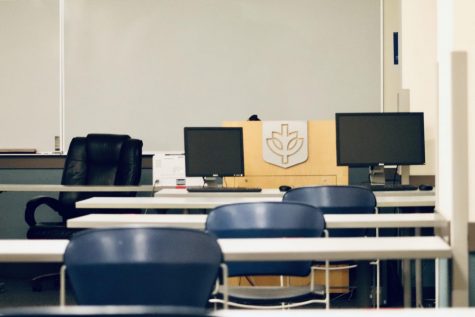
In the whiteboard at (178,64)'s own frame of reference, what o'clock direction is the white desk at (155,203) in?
The white desk is roughly at 12 o'clock from the whiteboard.

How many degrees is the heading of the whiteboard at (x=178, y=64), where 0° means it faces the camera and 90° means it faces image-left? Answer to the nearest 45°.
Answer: approximately 0°

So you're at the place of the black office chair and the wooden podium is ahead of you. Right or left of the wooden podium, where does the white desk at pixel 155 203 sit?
right

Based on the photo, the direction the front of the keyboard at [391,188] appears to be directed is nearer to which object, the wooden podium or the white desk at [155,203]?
the white desk

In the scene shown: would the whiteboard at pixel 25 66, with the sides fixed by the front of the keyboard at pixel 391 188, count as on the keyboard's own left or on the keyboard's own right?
on the keyboard's own right

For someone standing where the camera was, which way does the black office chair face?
facing the viewer and to the left of the viewer

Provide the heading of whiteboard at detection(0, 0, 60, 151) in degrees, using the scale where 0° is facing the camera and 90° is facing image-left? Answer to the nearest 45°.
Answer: approximately 0°

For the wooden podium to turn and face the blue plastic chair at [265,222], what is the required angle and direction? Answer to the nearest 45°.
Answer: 0° — it already faces it

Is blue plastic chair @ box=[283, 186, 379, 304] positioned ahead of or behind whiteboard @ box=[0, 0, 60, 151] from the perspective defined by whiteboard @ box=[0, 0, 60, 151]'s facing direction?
ahead
